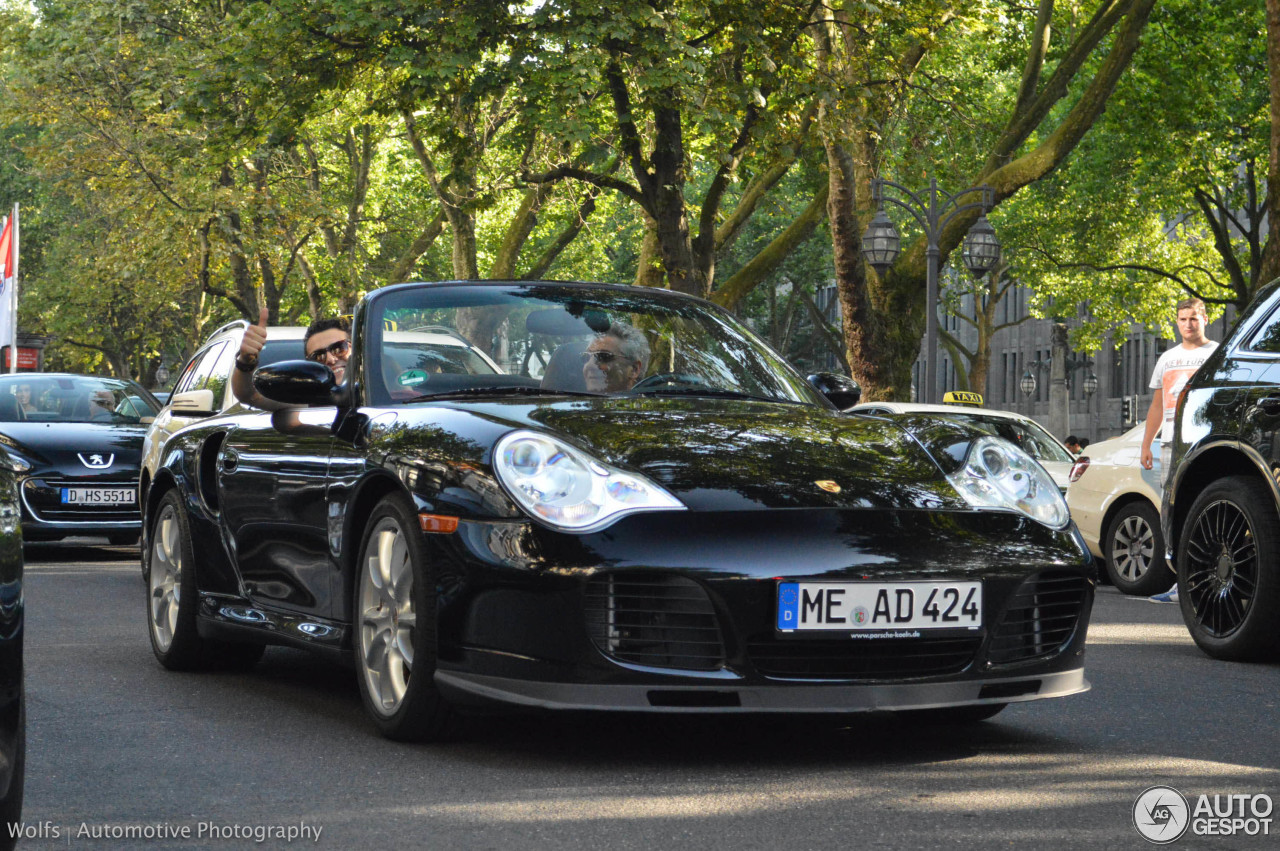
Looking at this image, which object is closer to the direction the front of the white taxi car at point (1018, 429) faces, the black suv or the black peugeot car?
the black suv

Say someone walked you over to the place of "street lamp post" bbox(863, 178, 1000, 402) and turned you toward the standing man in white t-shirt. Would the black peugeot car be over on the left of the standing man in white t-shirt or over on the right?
right

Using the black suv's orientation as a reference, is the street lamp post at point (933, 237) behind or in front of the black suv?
behind

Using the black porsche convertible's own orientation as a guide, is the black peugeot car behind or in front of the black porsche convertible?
behind
